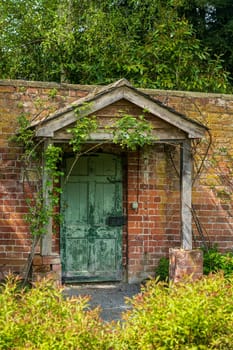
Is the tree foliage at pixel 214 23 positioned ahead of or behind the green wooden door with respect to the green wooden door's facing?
behind

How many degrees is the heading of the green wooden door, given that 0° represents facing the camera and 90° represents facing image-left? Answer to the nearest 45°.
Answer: approximately 0°

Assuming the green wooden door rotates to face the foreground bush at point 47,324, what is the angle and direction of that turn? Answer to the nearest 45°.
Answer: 0° — it already faces it

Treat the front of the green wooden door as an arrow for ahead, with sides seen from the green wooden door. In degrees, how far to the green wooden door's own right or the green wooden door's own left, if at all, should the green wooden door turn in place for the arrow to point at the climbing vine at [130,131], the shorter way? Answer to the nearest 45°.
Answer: approximately 45° to the green wooden door's own left

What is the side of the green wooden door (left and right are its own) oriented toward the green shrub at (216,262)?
left
